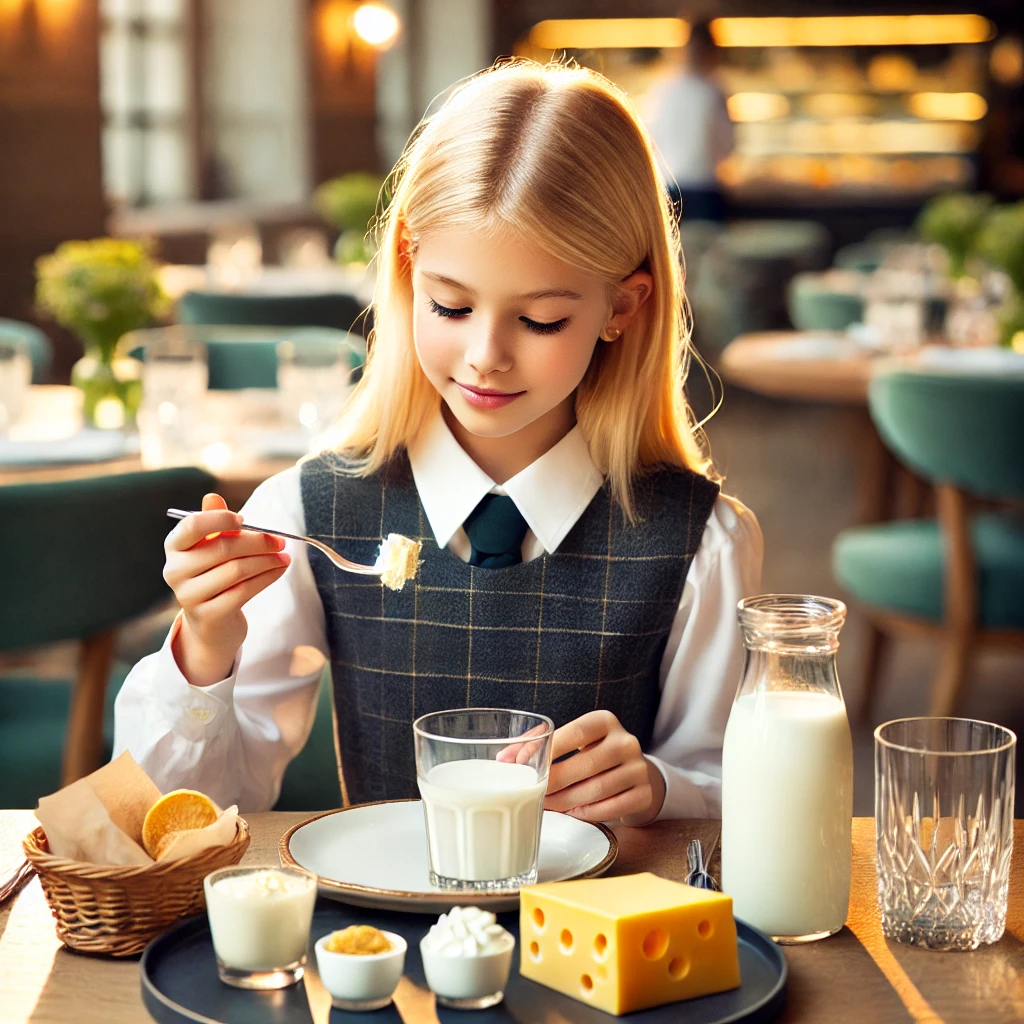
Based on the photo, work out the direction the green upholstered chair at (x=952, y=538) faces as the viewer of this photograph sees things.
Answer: facing away from the viewer and to the left of the viewer

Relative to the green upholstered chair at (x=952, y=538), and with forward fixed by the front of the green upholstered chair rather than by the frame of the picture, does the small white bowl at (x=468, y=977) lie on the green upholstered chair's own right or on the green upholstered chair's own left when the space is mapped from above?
on the green upholstered chair's own left

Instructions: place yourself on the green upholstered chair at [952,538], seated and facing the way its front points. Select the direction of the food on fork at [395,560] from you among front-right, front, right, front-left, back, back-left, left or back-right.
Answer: back-left

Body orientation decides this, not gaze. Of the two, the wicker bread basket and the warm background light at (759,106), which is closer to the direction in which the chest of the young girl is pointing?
the wicker bread basket

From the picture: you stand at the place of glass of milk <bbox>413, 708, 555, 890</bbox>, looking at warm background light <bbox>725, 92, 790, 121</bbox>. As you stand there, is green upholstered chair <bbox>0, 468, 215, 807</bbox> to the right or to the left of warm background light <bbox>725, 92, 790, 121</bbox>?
left

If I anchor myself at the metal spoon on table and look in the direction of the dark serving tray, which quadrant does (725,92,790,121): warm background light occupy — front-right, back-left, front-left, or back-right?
back-right

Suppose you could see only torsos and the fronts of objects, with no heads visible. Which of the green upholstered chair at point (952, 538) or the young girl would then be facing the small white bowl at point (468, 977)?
the young girl

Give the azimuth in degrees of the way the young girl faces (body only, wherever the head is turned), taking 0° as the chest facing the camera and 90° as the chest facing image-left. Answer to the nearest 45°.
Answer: approximately 0°
